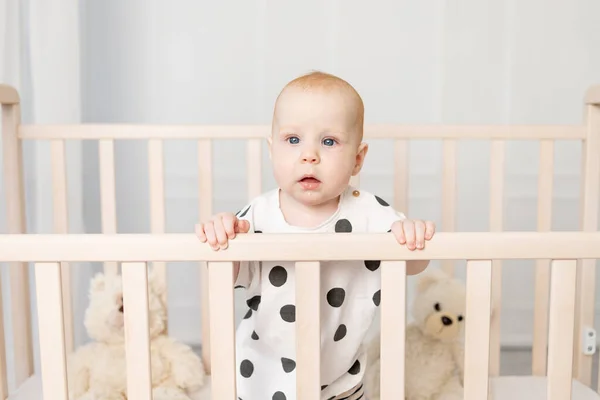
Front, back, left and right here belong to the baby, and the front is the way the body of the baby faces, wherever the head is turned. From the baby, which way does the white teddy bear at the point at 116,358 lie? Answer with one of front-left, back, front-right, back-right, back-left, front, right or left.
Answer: back-right

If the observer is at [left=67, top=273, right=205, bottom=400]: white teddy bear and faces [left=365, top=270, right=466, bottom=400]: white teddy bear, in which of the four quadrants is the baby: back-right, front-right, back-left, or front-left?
front-right

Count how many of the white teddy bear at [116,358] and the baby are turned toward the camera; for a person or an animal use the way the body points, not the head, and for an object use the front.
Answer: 2

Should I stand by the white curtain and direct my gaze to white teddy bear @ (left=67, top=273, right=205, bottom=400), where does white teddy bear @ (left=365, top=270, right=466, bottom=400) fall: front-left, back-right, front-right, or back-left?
front-left

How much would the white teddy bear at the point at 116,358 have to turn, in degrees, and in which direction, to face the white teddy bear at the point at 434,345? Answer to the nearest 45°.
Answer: approximately 90° to its left

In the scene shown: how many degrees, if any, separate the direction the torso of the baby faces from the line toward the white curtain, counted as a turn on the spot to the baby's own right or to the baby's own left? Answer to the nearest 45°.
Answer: approximately 135° to the baby's own right

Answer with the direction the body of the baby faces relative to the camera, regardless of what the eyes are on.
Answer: toward the camera
